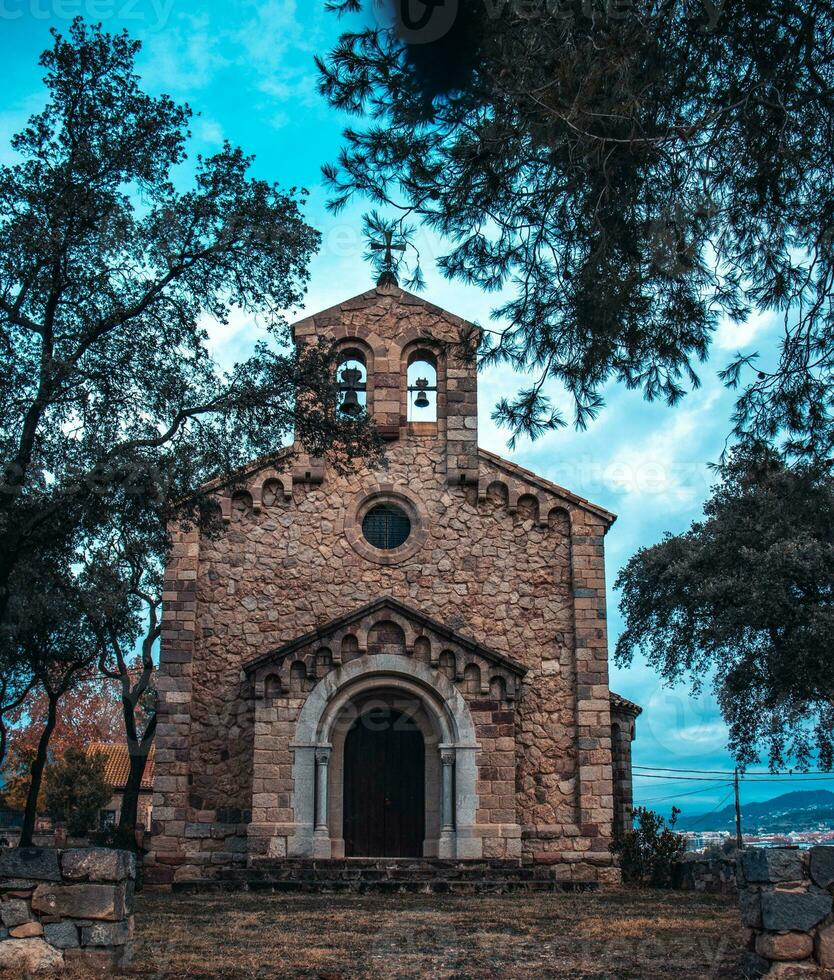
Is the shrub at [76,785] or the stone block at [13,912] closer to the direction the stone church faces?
the stone block

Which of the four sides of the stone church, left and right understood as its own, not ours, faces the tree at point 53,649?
right

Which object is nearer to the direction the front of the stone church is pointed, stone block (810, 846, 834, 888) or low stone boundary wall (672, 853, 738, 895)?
the stone block

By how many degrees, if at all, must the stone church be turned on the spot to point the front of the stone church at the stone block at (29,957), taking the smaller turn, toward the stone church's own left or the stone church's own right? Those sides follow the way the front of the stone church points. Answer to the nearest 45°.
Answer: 0° — it already faces it

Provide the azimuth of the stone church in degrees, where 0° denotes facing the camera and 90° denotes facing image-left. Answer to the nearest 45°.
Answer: approximately 0°

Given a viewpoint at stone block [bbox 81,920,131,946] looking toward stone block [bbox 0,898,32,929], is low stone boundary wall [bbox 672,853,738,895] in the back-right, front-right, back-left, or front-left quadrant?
back-right

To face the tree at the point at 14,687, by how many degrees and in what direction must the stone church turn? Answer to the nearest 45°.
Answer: approximately 135° to its right

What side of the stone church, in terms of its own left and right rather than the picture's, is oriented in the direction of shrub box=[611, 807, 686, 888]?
left

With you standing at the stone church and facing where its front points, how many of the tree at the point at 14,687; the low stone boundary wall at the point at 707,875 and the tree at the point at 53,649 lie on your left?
1
